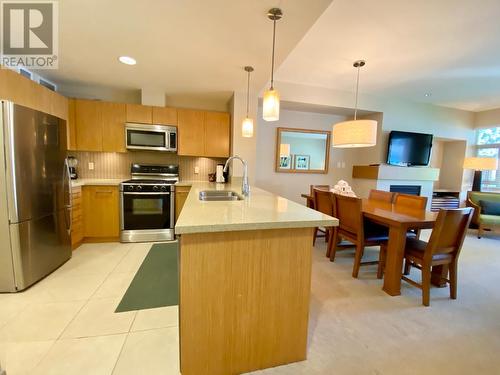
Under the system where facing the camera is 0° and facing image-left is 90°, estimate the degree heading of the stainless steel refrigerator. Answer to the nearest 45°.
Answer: approximately 315°

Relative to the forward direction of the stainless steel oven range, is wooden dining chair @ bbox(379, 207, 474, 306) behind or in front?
in front

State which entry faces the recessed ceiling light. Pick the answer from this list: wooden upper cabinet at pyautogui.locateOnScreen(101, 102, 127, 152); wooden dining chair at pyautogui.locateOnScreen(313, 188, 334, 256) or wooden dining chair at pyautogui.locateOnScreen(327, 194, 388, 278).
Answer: the wooden upper cabinet

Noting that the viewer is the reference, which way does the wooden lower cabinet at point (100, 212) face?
facing the viewer

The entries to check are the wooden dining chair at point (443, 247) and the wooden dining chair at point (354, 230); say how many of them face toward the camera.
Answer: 0

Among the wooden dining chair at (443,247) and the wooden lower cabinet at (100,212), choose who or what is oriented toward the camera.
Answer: the wooden lower cabinet

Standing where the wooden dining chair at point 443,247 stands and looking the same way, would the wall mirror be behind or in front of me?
in front

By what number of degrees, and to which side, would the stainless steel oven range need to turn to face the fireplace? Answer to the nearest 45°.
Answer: approximately 90° to its left

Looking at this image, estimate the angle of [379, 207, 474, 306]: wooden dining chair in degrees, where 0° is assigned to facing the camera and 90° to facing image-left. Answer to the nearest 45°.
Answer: approximately 135°

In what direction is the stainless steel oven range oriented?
toward the camera

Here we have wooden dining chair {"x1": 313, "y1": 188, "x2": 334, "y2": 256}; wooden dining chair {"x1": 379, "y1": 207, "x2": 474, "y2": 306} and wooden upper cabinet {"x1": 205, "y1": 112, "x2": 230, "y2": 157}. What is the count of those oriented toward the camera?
1

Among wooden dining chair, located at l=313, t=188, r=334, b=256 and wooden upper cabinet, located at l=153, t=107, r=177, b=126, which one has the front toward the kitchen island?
the wooden upper cabinet

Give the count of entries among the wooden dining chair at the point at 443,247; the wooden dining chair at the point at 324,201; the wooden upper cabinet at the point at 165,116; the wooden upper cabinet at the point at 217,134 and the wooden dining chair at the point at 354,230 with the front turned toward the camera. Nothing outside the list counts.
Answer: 2

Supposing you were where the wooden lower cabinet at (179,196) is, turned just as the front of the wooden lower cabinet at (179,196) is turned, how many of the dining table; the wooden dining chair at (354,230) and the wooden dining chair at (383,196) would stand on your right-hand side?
0

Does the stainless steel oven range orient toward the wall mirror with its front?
no

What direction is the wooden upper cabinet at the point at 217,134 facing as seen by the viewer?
toward the camera

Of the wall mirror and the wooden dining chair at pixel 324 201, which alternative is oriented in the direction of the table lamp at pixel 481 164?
the wooden dining chair

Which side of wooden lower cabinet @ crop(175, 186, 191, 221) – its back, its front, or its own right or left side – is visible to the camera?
front

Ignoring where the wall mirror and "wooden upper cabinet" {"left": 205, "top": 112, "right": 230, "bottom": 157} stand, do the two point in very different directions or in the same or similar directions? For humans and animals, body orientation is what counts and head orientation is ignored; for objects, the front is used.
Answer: same or similar directions
